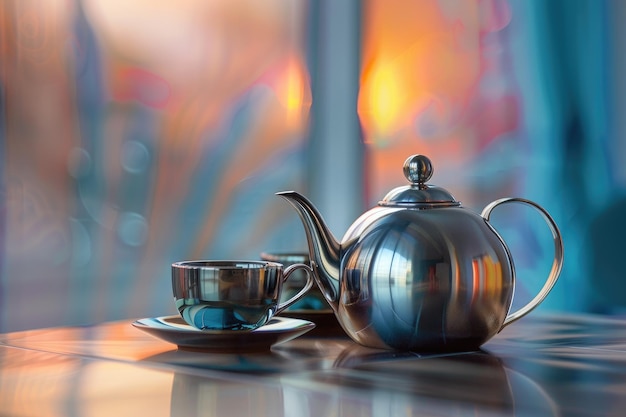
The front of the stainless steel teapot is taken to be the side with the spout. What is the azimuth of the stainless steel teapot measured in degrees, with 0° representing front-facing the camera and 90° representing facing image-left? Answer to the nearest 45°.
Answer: approximately 90°
